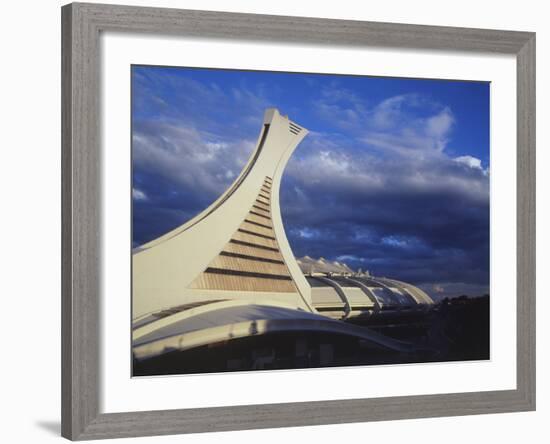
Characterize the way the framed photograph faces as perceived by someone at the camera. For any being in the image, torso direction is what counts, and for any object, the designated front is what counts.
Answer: facing the viewer and to the right of the viewer
